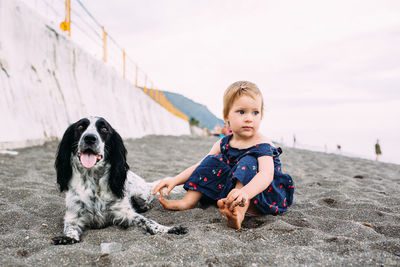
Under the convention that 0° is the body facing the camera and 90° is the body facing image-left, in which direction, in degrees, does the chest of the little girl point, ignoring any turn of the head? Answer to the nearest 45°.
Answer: approximately 45°

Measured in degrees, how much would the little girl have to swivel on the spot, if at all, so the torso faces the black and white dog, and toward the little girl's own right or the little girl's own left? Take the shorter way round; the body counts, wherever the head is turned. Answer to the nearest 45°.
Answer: approximately 45° to the little girl's own right
